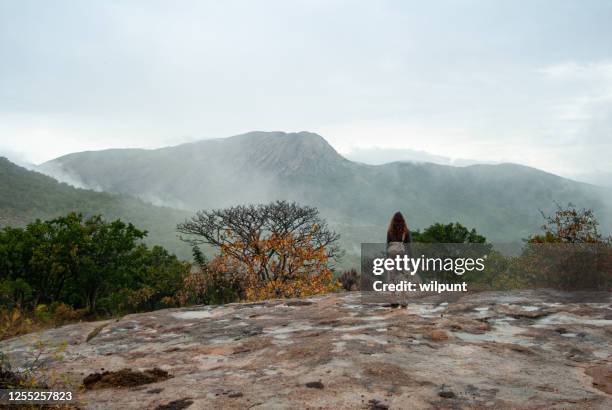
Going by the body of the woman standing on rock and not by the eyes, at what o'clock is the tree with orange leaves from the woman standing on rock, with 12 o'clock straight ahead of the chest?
The tree with orange leaves is roughly at 11 o'clock from the woman standing on rock.

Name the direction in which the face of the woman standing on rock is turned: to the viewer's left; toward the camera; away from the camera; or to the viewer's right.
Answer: away from the camera

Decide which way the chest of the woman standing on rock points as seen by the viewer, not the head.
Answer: away from the camera

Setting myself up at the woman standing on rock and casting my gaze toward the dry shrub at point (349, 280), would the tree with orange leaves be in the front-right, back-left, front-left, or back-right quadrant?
front-left

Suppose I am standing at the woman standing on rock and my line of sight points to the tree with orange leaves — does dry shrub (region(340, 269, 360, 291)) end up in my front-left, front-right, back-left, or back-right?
front-right

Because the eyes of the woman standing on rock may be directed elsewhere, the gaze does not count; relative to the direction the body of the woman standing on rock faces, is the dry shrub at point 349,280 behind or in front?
in front
